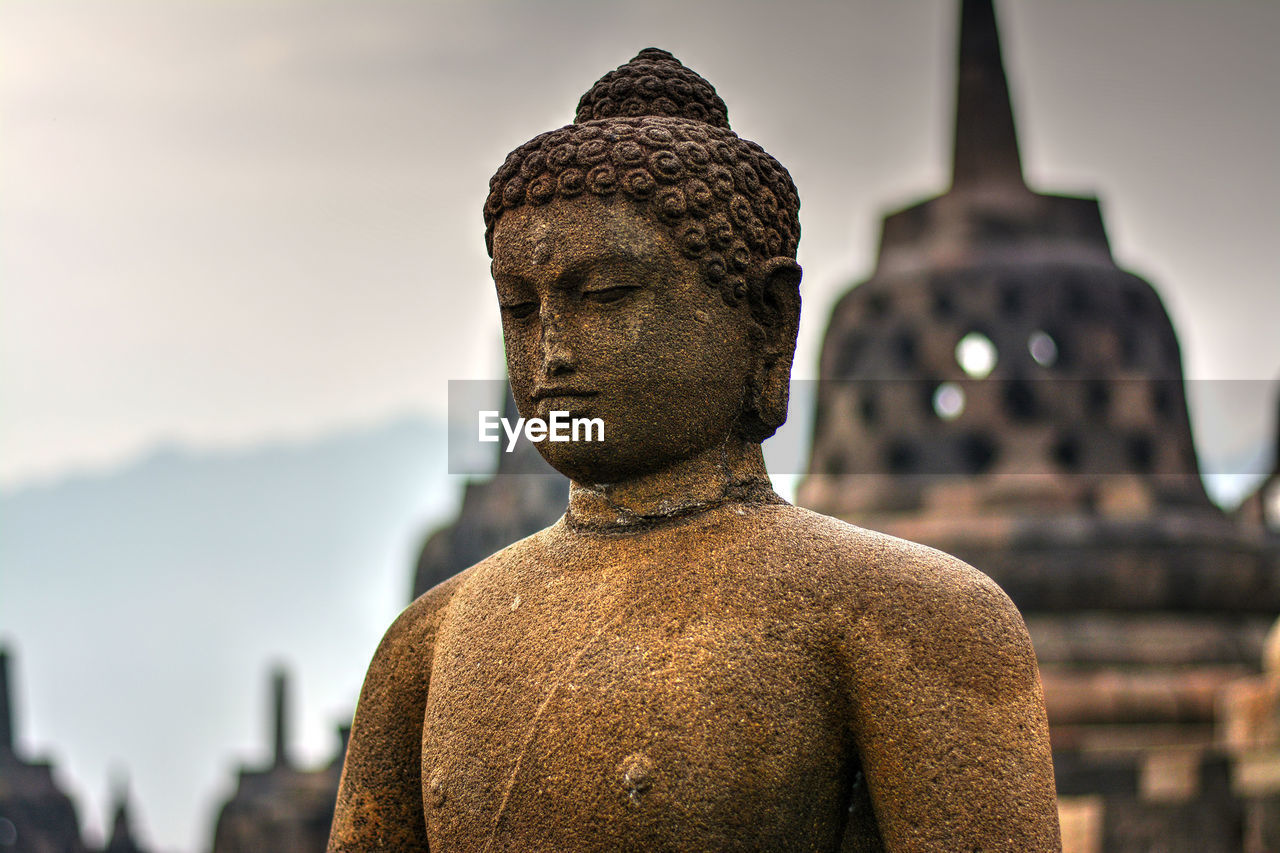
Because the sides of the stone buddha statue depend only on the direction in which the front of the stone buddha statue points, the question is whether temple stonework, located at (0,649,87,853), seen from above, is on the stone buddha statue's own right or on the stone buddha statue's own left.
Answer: on the stone buddha statue's own right

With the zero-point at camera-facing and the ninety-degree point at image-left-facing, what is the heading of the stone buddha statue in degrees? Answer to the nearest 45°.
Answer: approximately 45°

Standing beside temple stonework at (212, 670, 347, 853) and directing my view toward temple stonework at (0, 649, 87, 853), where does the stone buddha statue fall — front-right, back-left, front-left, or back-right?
back-left

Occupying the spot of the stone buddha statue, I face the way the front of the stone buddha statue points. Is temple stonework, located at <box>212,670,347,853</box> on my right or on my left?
on my right
